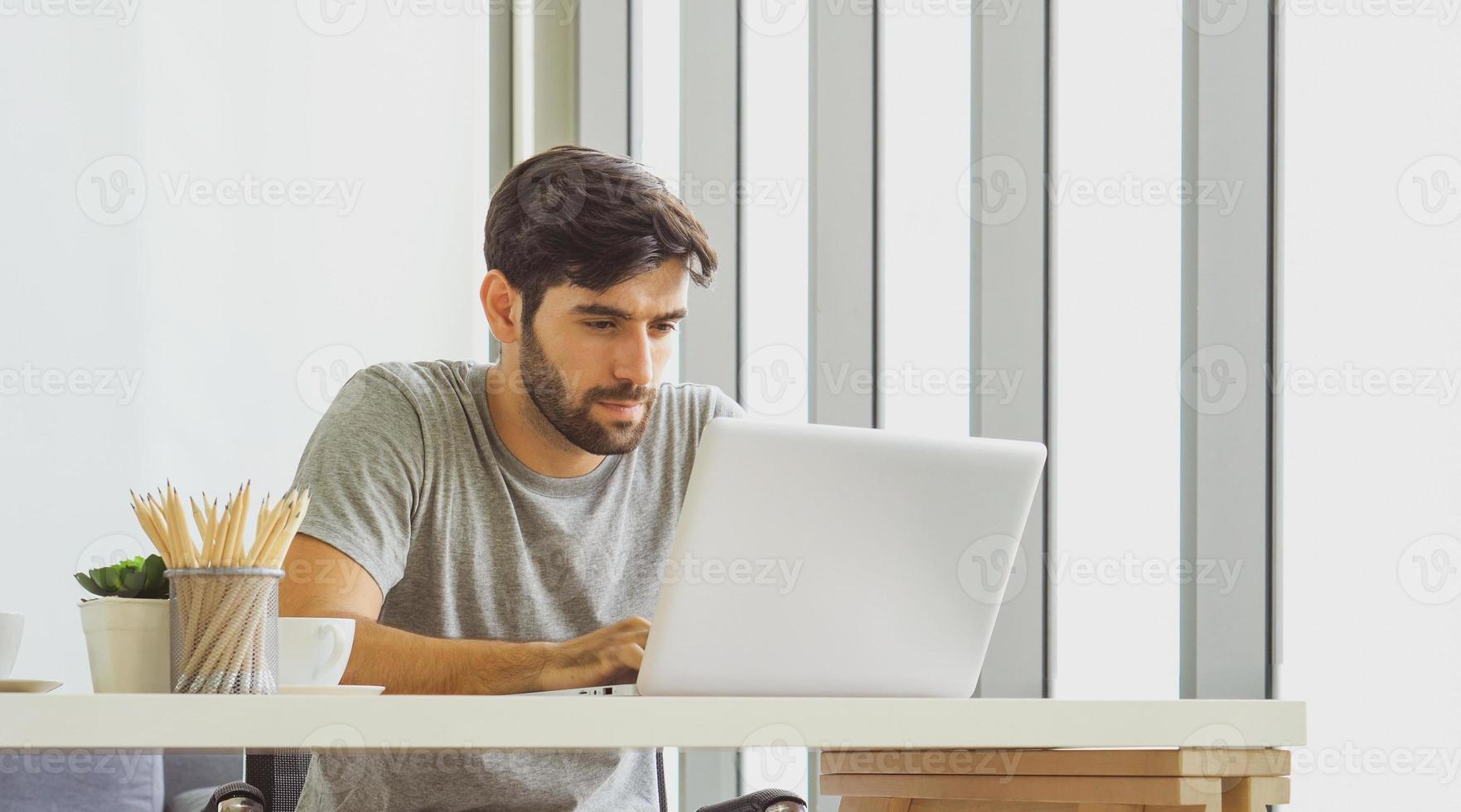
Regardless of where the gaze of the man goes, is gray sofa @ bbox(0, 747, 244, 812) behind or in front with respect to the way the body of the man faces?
behind

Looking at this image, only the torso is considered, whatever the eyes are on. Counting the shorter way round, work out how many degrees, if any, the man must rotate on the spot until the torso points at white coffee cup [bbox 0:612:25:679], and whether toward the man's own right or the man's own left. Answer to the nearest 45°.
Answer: approximately 90° to the man's own right

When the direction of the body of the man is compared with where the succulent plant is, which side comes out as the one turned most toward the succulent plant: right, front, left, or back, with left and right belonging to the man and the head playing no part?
right

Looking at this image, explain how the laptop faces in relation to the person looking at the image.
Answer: facing away from the viewer and to the left of the viewer

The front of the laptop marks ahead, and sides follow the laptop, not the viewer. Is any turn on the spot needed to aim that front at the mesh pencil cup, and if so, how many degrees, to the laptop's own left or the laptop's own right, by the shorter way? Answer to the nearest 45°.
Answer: approximately 90° to the laptop's own left

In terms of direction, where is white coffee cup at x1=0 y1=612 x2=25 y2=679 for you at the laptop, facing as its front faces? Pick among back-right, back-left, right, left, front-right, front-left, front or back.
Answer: front-left

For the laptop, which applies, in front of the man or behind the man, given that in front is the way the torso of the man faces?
in front

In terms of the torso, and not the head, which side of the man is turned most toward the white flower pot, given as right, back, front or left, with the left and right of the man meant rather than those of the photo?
right

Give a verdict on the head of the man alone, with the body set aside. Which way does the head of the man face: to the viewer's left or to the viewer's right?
to the viewer's right

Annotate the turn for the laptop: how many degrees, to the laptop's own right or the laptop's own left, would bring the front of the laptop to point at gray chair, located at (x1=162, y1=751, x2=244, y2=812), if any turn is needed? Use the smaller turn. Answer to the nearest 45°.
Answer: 0° — it already faces it

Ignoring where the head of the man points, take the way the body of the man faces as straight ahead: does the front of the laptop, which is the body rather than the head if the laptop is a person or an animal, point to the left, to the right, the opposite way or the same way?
the opposite way

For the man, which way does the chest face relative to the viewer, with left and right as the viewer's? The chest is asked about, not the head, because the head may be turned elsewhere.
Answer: facing the viewer and to the right of the viewer

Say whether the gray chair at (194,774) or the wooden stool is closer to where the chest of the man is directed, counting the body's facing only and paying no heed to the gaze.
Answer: the wooden stool
